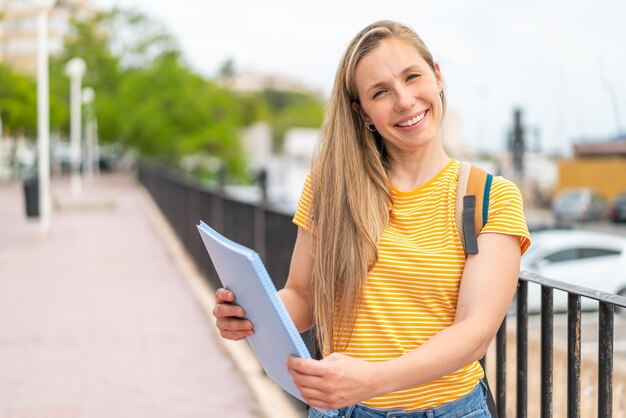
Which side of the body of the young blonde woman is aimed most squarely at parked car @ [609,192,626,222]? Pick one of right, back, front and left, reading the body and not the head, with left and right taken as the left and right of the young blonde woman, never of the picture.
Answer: back

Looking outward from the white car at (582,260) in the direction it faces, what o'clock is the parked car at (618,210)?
The parked car is roughly at 3 o'clock from the white car.

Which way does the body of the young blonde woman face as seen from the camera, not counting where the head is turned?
toward the camera

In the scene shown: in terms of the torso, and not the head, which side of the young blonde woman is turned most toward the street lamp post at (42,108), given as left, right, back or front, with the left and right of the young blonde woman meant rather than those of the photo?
back

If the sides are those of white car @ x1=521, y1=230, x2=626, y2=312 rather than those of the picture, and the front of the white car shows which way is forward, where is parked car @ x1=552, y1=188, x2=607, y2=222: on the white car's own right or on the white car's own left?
on the white car's own right

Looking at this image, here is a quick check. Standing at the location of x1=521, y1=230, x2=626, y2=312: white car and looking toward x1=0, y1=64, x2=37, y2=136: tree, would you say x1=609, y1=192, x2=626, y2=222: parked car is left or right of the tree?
right

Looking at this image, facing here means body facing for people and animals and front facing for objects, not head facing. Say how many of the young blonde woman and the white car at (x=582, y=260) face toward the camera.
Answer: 1

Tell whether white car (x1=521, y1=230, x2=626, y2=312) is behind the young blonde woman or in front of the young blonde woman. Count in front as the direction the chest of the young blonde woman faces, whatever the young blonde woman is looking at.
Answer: behind

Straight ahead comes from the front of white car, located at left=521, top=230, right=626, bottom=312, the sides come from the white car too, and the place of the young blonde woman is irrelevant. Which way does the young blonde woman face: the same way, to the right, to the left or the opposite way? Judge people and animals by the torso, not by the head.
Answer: to the left

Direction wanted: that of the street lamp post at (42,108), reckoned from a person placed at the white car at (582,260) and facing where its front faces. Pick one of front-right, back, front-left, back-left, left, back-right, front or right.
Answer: front

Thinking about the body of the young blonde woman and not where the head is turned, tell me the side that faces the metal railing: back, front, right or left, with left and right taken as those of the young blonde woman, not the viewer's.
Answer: back

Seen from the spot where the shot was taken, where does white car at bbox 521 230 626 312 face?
facing to the left of the viewer

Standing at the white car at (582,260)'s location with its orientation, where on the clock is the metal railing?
The metal railing is roughly at 9 o'clock from the white car.
